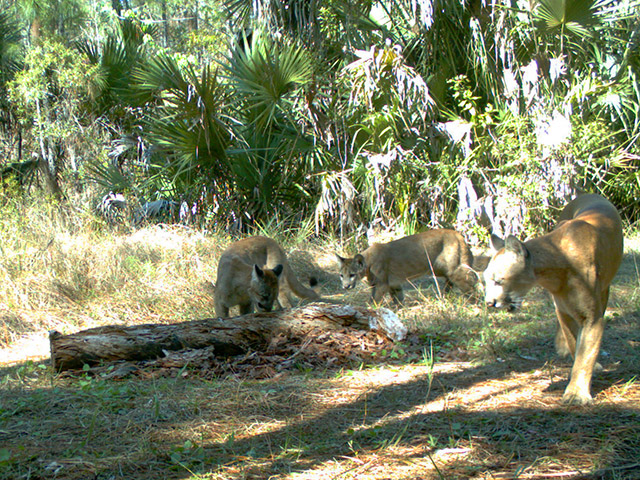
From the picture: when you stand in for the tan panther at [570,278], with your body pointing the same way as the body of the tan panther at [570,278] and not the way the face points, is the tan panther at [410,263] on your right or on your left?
on your right

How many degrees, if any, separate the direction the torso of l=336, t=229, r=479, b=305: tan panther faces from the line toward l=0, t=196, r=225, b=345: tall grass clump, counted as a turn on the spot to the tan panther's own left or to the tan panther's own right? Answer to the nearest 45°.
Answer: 0° — it already faces it

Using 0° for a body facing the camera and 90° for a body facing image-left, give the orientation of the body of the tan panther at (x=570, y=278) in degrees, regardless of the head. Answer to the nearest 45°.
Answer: approximately 45°

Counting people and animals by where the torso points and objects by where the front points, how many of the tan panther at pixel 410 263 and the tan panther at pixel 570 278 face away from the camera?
0

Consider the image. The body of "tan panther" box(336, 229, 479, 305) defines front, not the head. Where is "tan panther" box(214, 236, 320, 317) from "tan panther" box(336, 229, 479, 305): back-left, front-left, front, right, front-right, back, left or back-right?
front-left

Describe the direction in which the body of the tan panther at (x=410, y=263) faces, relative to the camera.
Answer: to the viewer's left

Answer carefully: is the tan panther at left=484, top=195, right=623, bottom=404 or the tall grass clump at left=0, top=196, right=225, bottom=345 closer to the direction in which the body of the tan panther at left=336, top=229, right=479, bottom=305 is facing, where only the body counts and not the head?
the tall grass clump
